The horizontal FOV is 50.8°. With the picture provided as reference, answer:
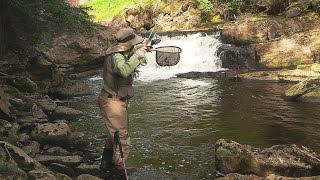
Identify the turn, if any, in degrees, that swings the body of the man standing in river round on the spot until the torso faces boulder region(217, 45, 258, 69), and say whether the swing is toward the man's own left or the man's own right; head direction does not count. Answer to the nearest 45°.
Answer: approximately 45° to the man's own left

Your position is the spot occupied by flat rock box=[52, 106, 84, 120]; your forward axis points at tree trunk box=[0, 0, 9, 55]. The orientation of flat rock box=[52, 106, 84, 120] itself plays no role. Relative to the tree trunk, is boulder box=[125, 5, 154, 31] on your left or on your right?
right

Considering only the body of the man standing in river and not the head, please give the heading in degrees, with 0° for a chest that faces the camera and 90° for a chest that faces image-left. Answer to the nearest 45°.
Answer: approximately 270°

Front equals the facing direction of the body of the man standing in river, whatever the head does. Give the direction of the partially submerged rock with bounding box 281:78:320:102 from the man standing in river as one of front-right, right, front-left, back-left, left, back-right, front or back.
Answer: front-left

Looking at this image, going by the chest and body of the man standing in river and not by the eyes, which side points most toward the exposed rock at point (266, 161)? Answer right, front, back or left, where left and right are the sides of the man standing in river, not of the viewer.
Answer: front

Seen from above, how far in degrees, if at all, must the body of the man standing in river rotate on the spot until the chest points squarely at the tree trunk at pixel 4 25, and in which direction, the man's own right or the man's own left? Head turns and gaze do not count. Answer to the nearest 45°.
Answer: approximately 135° to the man's own left

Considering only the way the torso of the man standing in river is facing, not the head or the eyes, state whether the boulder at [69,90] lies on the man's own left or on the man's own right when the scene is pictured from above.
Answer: on the man's own left

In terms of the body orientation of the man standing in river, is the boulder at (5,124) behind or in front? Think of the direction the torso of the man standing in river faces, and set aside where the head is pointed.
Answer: behind
